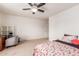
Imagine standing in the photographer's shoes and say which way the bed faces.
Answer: facing the viewer and to the left of the viewer
